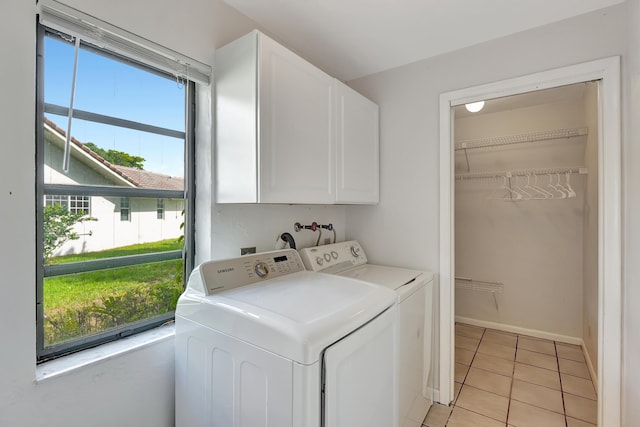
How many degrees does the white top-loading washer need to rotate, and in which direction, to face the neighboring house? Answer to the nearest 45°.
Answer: approximately 90° to its right

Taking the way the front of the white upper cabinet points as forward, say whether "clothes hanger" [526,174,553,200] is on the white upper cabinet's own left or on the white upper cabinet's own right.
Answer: on the white upper cabinet's own left

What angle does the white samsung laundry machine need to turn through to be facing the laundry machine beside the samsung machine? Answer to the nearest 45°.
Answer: approximately 90° to its left

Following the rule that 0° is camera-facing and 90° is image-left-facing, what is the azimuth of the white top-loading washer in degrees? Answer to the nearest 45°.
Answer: approximately 315°

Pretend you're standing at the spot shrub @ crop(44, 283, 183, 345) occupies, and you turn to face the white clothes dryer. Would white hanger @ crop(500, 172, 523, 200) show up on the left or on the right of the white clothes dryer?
left

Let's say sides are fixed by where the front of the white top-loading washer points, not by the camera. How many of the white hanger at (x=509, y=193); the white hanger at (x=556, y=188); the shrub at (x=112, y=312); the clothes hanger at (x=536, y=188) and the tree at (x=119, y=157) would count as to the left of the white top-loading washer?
3

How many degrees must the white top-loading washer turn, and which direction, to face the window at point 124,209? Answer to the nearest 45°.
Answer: approximately 90° to its right

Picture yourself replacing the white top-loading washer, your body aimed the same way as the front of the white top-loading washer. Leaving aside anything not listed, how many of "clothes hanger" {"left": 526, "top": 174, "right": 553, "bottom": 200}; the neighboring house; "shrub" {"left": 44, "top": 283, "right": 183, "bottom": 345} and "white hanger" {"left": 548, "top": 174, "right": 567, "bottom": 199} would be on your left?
2
